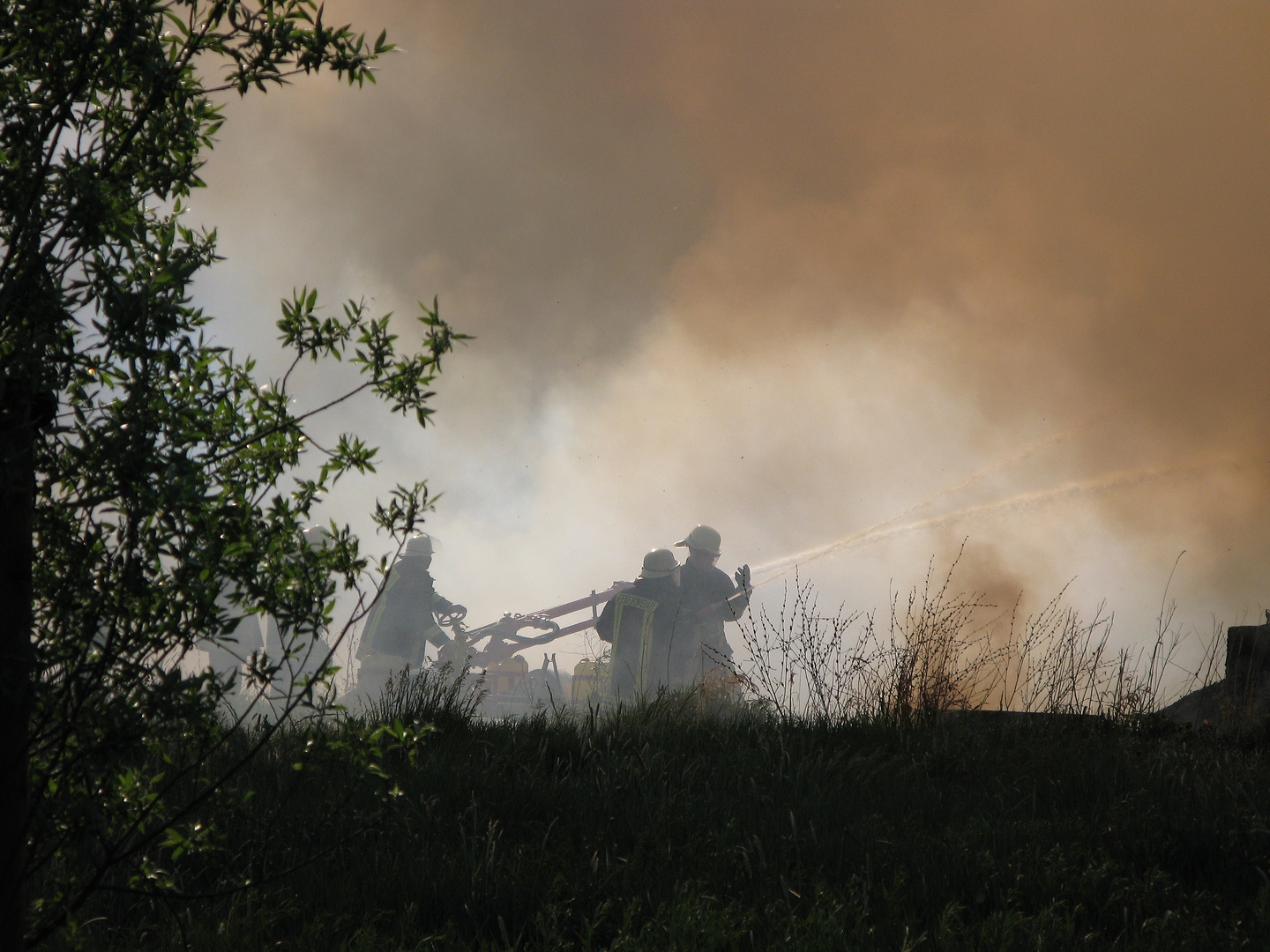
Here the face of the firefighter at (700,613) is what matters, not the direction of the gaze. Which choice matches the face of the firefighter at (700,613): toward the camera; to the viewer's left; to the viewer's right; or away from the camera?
to the viewer's right

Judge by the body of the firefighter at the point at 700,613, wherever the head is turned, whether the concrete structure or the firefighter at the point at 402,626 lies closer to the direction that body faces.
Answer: the concrete structure

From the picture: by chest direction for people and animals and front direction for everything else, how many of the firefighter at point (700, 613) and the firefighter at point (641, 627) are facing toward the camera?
0

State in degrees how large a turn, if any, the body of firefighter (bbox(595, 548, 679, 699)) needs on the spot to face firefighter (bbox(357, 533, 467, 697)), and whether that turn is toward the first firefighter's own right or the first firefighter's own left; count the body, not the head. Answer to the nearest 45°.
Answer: approximately 90° to the first firefighter's own left

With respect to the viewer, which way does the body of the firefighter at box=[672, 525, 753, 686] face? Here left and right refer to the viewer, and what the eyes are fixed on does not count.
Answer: facing to the right of the viewer

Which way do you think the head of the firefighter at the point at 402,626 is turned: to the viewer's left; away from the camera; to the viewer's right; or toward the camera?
to the viewer's right

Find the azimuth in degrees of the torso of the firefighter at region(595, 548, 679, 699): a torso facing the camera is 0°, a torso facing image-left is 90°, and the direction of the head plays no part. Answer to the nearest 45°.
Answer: approximately 225°
